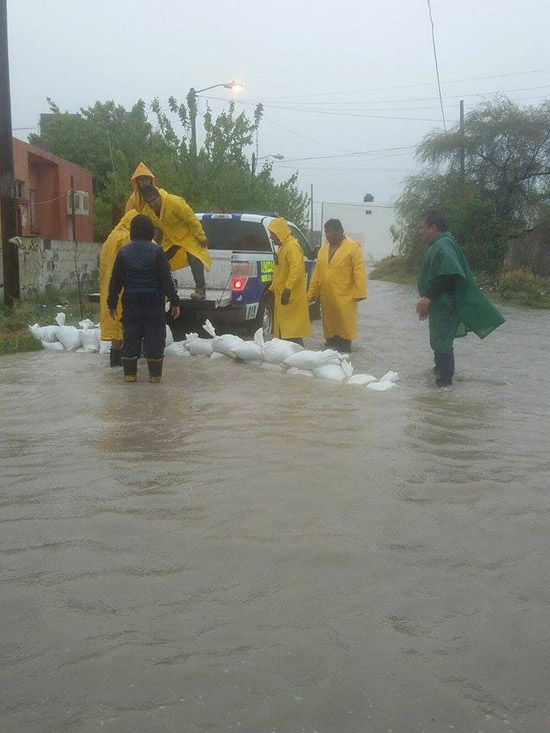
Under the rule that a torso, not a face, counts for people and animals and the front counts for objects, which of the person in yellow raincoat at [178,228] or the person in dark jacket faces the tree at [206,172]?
the person in dark jacket

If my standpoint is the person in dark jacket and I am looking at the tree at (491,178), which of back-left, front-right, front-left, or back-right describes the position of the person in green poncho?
front-right

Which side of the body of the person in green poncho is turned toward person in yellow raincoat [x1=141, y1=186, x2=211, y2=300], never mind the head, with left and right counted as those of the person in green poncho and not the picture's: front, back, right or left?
front

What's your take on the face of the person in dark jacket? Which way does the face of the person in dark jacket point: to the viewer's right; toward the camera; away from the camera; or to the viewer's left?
away from the camera

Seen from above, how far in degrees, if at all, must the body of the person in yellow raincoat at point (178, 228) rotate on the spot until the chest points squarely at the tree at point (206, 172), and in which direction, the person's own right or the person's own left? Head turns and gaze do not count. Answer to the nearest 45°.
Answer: approximately 135° to the person's own right

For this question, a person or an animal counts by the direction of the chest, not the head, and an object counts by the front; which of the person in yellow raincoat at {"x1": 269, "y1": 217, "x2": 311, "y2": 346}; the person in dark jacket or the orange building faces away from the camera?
the person in dark jacket

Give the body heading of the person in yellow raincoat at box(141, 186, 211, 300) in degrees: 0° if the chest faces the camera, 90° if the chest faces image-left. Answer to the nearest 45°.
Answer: approximately 45°

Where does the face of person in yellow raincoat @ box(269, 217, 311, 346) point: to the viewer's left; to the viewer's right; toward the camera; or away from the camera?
to the viewer's left

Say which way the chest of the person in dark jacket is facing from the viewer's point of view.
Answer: away from the camera

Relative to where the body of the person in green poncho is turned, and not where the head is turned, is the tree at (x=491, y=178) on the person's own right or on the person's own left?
on the person's own right

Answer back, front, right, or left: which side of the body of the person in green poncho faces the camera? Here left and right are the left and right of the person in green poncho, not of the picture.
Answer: left

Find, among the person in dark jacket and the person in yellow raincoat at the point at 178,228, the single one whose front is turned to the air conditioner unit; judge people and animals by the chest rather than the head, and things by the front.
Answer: the person in dark jacket

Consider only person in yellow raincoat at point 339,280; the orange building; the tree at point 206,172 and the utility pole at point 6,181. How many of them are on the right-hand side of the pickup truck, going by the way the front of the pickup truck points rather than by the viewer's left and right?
1

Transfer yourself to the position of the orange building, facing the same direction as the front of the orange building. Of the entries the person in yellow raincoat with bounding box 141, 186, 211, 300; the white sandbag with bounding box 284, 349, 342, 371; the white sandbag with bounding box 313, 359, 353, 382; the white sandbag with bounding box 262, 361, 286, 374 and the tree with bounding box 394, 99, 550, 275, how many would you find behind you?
0

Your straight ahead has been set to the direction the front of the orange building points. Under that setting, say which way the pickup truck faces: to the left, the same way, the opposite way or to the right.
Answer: to the left

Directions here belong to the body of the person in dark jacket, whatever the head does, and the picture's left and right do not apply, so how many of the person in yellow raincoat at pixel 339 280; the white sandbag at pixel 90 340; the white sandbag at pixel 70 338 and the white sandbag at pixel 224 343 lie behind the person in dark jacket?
0

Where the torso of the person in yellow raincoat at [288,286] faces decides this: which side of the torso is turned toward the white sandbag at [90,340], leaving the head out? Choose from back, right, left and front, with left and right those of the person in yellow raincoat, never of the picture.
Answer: front
